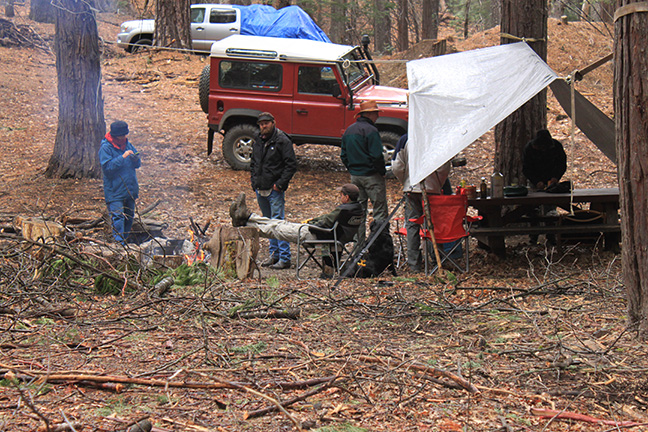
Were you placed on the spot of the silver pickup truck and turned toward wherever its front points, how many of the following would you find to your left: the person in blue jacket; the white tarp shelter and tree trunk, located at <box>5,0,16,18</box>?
2

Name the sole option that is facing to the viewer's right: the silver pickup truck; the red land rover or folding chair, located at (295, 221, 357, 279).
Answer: the red land rover

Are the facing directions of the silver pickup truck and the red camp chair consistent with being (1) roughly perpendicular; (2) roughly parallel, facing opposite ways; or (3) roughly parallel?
roughly perpendicular

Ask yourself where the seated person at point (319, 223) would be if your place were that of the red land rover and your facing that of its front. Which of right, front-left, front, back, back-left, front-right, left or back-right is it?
right

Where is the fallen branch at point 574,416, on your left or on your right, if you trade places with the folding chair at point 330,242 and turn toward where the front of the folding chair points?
on your left

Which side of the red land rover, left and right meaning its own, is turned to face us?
right

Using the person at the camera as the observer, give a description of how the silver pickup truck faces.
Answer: facing to the left of the viewer

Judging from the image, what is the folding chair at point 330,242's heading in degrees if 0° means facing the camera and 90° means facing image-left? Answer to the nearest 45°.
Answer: approximately 90°

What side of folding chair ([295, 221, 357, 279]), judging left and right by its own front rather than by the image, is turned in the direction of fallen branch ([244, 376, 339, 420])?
left

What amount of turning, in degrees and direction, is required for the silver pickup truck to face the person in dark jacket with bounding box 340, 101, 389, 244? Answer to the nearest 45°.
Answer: approximately 90° to its left

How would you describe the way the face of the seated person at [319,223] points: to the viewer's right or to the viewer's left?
to the viewer's left

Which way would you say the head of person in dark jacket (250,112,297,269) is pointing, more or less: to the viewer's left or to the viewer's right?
to the viewer's left
